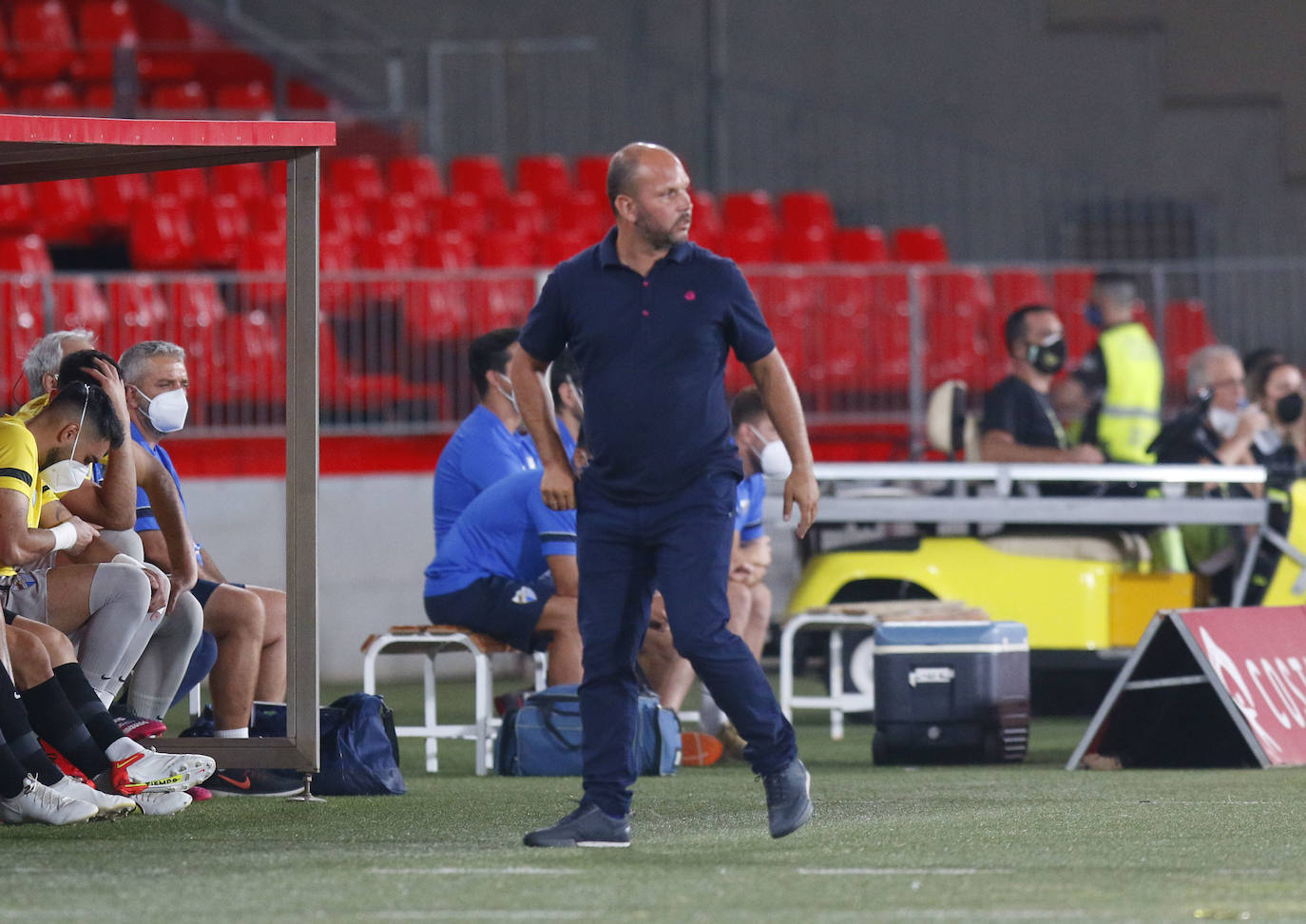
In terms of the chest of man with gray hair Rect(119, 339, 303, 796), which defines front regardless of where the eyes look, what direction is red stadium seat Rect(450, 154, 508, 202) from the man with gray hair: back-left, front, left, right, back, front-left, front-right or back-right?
back-left

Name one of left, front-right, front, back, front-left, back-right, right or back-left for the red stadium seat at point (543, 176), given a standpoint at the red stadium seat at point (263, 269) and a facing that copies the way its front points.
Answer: back-left

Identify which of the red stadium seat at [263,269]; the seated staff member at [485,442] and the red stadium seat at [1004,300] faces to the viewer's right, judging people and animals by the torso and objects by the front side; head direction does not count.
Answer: the seated staff member

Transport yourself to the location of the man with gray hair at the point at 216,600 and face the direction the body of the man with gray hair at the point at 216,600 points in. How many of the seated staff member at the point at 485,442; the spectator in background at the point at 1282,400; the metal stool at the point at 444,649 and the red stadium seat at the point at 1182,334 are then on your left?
4

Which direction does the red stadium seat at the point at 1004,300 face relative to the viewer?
toward the camera

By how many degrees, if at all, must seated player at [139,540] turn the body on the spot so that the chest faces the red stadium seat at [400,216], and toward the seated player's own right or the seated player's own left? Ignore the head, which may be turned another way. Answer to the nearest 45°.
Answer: approximately 135° to the seated player's own left

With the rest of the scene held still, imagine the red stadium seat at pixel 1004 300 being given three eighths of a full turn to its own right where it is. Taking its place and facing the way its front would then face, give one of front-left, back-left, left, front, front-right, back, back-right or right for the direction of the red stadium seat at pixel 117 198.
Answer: front-left

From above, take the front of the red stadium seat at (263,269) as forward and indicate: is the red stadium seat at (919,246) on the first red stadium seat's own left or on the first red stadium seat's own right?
on the first red stadium seat's own left

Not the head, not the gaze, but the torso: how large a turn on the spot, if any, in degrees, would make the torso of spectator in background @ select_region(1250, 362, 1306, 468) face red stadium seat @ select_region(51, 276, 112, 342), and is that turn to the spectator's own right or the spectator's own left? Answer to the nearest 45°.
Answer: approximately 135° to the spectator's own right

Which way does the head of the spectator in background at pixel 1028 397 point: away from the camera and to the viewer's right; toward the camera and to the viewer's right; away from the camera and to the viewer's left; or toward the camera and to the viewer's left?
toward the camera and to the viewer's right

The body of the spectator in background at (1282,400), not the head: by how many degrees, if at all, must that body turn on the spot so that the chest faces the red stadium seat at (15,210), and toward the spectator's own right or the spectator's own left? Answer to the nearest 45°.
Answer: approximately 135° to the spectator's own right

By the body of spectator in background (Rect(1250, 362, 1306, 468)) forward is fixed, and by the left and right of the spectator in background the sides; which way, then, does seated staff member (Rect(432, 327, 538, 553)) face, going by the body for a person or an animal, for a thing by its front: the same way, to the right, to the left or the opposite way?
to the left

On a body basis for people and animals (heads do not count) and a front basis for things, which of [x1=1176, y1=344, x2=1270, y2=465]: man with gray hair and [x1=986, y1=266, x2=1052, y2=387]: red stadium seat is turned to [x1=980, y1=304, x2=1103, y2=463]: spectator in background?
the red stadium seat

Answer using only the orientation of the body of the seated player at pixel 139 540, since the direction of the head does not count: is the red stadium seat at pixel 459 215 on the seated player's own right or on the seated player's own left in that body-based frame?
on the seated player's own left

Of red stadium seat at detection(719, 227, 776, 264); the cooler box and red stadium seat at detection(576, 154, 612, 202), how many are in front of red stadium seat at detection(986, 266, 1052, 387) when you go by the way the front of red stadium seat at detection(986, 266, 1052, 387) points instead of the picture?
1

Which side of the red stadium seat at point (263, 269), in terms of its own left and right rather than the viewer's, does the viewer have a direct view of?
front
